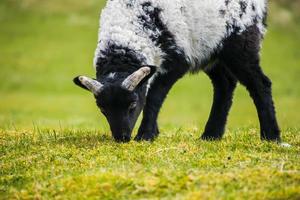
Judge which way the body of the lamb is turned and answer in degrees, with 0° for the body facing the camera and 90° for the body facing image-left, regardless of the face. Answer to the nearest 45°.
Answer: approximately 45°
